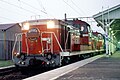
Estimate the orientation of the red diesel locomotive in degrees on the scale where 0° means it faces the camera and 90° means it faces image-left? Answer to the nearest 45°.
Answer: approximately 45°
